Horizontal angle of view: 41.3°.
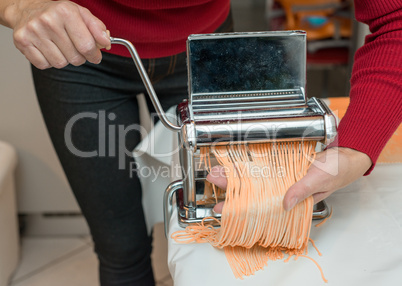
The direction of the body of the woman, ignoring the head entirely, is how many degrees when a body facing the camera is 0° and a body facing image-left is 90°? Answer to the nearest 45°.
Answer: approximately 0°

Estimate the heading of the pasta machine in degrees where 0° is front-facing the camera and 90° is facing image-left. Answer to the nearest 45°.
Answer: approximately 0°
